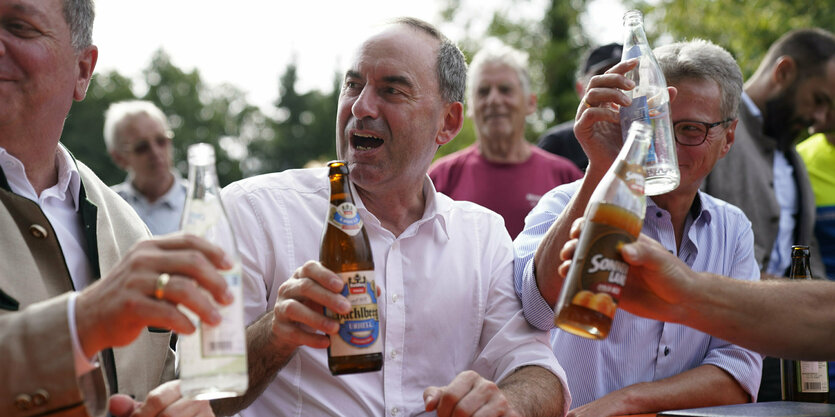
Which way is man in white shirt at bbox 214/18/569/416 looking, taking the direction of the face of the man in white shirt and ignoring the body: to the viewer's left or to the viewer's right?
to the viewer's left

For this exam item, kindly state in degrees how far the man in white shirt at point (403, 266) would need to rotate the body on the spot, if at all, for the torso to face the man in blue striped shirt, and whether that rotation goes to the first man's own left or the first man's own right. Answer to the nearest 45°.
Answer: approximately 90° to the first man's own left

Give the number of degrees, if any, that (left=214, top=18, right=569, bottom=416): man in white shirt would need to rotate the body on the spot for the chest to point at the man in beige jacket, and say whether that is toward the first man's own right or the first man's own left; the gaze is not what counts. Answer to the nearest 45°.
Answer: approximately 45° to the first man's own right

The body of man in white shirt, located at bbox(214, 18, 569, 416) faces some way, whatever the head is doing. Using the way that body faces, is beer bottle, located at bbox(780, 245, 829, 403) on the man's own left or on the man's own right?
on the man's own left

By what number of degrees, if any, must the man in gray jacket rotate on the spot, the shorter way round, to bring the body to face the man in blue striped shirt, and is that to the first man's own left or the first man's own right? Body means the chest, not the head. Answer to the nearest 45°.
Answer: approximately 45° to the first man's own right

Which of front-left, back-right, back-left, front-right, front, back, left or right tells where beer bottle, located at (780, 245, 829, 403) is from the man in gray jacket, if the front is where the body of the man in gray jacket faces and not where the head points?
front-right

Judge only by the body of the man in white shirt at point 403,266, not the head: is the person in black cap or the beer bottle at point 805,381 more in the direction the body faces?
the beer bottle

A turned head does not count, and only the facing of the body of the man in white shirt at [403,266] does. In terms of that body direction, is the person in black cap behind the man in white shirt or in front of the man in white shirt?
behind

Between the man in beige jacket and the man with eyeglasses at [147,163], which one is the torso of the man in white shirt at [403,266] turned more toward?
the man in beige jacket

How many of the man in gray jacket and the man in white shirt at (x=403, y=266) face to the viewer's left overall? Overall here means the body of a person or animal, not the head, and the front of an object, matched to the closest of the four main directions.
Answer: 0

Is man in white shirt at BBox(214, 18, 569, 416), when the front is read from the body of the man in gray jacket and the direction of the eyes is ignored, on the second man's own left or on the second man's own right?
on the second man's own right

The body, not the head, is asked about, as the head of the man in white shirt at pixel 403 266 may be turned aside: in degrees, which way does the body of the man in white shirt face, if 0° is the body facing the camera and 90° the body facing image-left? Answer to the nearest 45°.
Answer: approximately 0°
